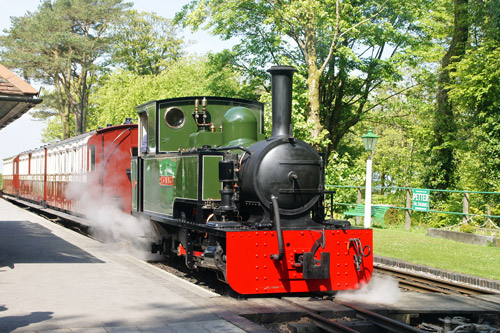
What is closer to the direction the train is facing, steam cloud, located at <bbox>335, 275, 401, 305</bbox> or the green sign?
the steam cloud

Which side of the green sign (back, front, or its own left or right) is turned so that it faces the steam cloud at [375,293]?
front

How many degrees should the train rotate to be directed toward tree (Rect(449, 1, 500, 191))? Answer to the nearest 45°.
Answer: approximately 90° to its left

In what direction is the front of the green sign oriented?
toward the camera

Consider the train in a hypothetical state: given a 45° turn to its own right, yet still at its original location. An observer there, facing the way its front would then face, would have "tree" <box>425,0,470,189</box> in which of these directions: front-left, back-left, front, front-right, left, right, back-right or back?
back-left

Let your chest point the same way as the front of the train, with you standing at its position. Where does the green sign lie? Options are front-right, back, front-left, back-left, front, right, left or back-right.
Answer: left

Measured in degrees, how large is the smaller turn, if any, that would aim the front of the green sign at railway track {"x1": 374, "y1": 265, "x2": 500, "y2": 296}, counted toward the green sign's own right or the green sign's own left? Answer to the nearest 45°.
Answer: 0° — it already faces it

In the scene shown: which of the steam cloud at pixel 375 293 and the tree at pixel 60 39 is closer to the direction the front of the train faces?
the steam cloud

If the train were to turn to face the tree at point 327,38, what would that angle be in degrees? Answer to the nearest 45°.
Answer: approximately 135° to its left

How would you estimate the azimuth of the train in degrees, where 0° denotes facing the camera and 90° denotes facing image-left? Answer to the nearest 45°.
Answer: approximately 315°

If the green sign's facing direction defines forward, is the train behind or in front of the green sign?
in front

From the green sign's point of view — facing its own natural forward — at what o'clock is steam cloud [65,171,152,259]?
The steam cloud is roughly at 2 o'clock from the green sign.

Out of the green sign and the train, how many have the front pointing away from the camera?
0

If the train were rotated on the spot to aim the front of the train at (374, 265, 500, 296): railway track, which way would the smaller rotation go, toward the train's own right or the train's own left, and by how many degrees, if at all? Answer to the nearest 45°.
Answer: approximately 45° to the train's own left

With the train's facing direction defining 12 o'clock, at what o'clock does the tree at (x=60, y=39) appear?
The tree is roughly at 7 o'clock from the train.
